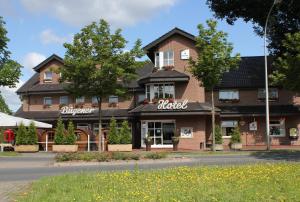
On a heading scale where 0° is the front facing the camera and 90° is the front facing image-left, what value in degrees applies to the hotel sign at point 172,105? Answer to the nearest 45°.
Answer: approximately 0°

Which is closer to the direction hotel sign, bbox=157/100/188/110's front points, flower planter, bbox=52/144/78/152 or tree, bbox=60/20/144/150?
the tree

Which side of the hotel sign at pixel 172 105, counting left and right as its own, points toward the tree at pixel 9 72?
right

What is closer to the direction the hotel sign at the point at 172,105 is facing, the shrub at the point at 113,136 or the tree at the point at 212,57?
the tree

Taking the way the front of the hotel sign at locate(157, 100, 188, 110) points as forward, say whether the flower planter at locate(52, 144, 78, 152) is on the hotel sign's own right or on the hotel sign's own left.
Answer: on the hotel sign's own right

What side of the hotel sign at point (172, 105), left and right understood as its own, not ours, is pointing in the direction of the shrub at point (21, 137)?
right

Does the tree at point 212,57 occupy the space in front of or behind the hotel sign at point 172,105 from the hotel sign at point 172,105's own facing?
in front

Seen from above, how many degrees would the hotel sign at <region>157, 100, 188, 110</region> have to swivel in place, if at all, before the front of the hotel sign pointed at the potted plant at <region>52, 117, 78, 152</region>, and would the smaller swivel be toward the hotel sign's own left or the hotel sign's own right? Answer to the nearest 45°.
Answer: approximately 90° to the hotel sign's own right

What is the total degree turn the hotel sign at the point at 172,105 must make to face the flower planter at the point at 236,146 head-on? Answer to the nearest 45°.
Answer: approximately 90° to its left

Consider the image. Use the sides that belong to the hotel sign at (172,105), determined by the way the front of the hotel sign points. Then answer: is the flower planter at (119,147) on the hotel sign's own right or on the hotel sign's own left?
on the hotel sign's own right

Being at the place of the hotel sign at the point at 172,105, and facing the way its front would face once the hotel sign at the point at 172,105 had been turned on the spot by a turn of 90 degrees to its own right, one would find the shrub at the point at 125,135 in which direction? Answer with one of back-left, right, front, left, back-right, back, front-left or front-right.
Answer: front-left

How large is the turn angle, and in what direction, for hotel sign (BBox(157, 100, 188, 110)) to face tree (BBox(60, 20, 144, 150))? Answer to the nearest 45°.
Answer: approximately 45° to its right
